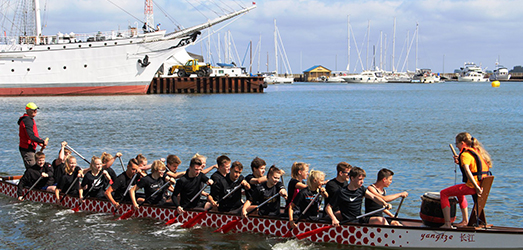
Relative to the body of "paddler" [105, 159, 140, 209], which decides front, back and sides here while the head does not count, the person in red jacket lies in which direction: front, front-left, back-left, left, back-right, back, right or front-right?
back

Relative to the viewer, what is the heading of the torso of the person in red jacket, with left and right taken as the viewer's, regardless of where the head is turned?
facing to the right of the viewer

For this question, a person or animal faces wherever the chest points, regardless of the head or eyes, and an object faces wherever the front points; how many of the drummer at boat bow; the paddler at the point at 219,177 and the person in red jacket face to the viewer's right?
2

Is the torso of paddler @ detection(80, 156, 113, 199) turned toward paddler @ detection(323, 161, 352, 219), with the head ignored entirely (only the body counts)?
yes

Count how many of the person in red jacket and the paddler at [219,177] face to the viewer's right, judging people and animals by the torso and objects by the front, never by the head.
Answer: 2

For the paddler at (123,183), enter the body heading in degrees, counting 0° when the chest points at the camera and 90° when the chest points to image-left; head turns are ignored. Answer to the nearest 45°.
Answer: approximately 315°

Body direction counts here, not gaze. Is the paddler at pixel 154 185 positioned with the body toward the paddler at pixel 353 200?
yes

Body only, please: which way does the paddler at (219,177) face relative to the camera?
to the viewer's right

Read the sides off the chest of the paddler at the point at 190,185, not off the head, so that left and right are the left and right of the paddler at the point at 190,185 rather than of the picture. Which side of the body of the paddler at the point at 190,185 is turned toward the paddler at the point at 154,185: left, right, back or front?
back

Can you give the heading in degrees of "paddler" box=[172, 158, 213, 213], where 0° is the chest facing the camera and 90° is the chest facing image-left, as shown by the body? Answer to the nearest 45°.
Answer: approximately 315°

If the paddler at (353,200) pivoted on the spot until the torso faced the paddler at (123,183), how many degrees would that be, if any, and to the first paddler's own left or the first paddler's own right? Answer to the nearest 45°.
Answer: approximately 135° to the first paddler's own right

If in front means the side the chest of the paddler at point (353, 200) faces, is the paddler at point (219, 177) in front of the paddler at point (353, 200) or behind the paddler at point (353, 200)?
behind

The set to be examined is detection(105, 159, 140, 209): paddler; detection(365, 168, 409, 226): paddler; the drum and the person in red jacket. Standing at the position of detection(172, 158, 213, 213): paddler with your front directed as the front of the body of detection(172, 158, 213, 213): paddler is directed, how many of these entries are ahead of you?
2
